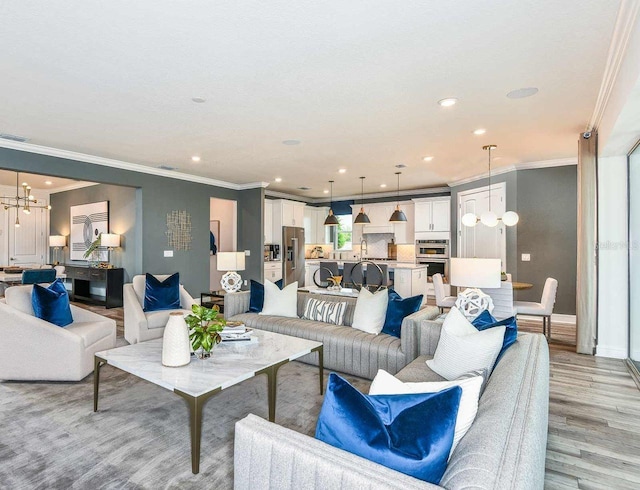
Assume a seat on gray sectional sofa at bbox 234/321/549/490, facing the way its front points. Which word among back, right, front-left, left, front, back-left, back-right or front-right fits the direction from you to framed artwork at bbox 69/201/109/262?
front

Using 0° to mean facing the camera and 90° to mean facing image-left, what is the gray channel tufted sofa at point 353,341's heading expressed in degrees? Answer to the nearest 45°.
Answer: approximately 45°

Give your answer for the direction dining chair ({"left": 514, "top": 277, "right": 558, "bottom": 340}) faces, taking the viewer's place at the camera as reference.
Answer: facing to the left of the viewer

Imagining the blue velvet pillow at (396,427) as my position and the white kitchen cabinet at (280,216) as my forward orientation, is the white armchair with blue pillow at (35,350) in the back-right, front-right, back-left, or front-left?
front-left

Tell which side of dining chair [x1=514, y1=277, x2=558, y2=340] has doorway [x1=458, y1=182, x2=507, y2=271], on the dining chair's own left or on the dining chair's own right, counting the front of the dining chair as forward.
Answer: on the dining chair's own right

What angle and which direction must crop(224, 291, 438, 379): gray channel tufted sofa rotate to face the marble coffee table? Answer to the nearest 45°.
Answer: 0° — it already faces it

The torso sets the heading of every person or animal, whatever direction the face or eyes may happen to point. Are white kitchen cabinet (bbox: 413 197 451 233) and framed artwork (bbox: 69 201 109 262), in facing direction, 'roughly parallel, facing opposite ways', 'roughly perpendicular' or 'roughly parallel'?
roughly parallel

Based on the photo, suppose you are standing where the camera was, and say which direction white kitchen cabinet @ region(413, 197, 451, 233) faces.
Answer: facing the viewer

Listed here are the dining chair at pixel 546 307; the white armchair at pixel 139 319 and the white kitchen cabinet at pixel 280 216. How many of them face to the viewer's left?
1

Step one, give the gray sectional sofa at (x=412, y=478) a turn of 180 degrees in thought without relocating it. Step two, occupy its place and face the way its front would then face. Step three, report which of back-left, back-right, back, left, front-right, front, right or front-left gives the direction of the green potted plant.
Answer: back

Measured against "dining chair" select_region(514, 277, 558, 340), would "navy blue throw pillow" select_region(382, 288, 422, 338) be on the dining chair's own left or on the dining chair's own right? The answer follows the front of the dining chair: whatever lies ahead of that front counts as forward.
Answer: on the dining chair's own left

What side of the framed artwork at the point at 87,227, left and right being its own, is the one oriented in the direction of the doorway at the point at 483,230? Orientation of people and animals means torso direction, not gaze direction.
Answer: left

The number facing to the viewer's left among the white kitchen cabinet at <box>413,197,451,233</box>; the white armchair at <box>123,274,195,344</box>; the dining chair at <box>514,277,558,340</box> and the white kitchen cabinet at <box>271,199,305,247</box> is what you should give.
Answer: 1

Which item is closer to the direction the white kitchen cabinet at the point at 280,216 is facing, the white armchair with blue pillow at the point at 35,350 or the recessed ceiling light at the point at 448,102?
the recessed ceiling light

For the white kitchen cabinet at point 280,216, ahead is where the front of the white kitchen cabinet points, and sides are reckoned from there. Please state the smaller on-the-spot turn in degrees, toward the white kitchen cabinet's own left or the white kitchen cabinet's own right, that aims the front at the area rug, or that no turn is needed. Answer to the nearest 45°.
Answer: approximately 45° to the white kitchen cabinet's own right
